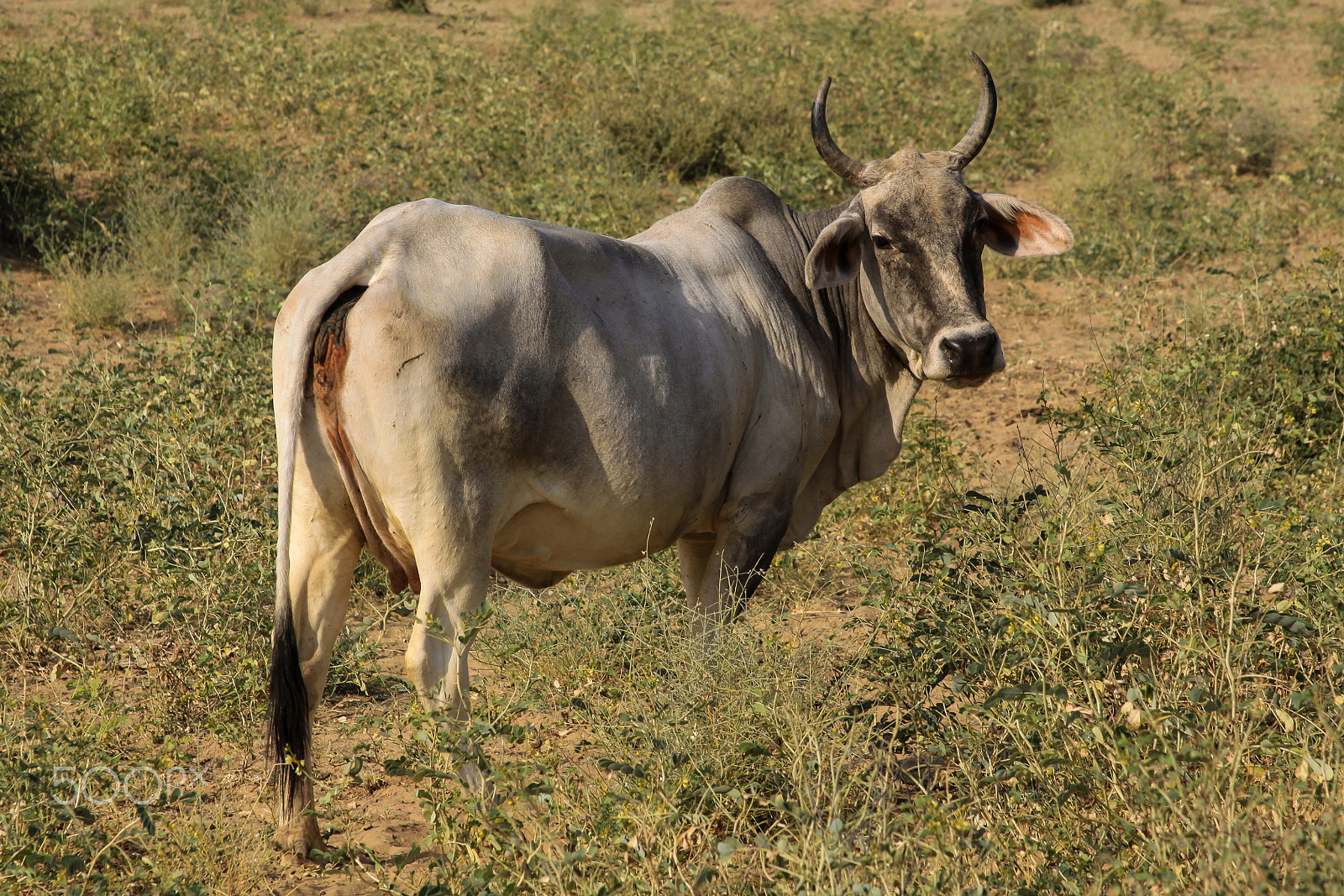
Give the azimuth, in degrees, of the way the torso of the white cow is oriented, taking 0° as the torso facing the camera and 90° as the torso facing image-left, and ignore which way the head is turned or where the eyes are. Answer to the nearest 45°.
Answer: approximately 225°
